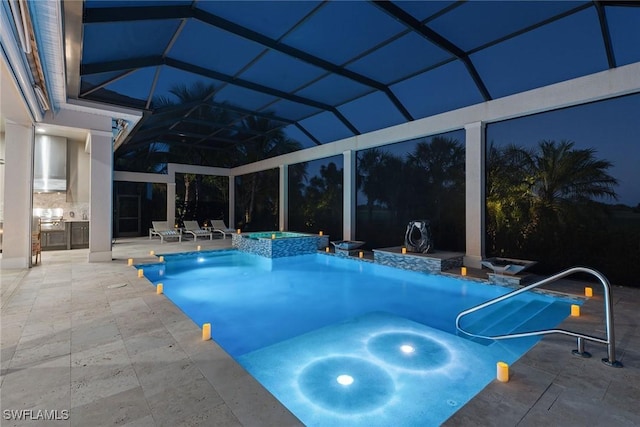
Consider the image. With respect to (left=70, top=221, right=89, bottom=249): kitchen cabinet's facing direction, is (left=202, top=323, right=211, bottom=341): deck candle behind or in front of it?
in front

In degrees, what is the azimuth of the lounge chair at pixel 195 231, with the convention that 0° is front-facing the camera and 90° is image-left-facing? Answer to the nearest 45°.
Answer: approximately 315°

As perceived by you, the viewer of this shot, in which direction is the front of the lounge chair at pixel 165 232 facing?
facing the viewer and to the right of the viewer

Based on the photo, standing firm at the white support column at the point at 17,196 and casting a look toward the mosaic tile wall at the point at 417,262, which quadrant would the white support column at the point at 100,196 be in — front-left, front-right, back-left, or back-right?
front-left

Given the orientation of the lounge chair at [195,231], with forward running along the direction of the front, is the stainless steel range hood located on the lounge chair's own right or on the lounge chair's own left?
on the lounge chair's own right

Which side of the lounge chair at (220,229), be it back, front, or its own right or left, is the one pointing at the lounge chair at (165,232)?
right

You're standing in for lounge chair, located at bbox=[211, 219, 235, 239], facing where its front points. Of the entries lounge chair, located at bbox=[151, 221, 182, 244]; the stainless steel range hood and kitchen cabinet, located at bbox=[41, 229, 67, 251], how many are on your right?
3

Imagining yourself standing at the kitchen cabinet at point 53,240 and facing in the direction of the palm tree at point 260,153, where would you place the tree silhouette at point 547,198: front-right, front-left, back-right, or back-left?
front-right

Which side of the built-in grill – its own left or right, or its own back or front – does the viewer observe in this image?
front
